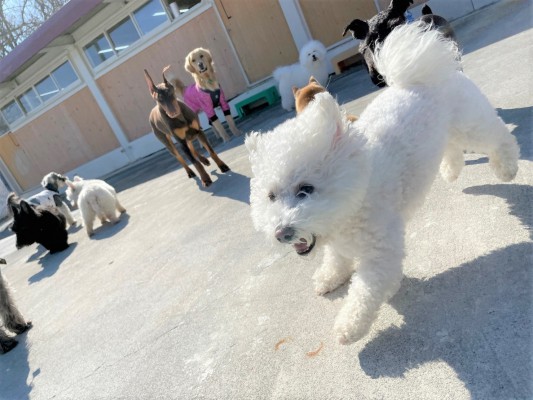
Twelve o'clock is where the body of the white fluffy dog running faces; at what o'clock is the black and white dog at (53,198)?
The black and white dog is roughly at 3 o'clock from the white fluffy dog running.

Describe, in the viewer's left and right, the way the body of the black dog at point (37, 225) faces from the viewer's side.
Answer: facing to the left of the viewer

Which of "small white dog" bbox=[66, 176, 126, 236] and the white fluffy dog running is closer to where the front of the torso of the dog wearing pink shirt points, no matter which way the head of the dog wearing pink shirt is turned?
the white fluffy dog running
